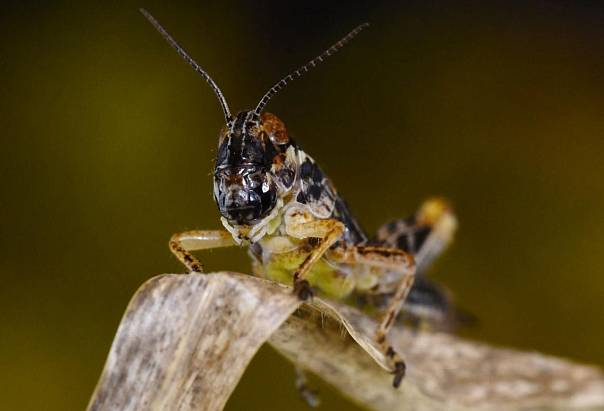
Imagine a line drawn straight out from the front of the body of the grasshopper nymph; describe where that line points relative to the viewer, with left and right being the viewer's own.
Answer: facing the viewer and to the left of the viewer
